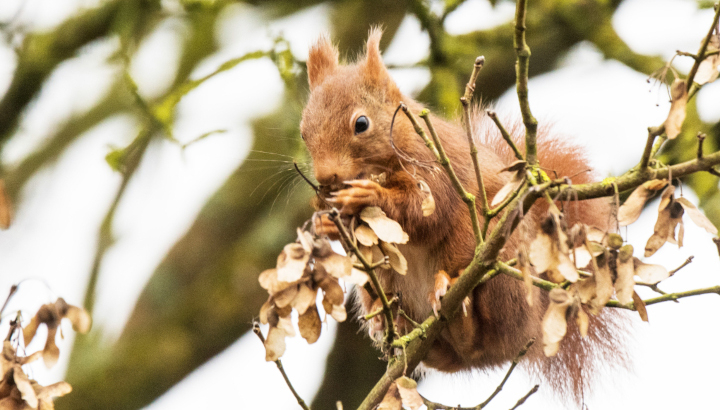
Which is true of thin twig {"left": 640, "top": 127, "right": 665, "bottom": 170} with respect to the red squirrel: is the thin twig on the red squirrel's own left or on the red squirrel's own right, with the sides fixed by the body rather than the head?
on the red squirrel's own left

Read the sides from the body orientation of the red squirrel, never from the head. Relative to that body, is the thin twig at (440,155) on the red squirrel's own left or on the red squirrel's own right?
on the red squirrel's own left

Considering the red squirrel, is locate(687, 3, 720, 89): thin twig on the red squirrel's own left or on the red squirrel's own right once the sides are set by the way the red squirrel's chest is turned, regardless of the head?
on the red squirrel's own left

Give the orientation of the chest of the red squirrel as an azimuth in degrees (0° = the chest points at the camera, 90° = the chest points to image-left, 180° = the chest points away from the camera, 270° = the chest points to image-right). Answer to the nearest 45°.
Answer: approximately 45°

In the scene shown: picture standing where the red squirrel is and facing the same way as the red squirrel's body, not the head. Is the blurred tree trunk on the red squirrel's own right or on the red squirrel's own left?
on the red squirrel's own right
